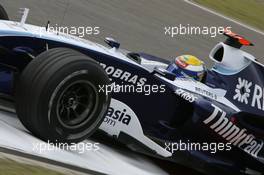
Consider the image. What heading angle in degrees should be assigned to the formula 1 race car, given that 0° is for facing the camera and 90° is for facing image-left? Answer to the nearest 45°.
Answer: approximately 45°
